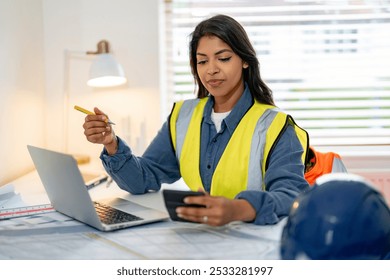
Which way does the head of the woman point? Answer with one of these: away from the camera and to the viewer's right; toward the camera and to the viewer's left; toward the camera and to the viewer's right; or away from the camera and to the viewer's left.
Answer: toward the camera and to the viewer's left

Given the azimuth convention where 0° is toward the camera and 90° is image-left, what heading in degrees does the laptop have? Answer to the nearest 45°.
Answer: approximately 225°

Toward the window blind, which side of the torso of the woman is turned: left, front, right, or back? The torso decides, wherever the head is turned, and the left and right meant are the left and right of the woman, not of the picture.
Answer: back

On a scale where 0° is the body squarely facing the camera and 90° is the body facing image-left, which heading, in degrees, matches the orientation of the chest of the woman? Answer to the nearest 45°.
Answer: approximately 45°

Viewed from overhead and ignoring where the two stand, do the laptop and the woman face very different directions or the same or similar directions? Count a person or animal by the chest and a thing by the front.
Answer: very different directions

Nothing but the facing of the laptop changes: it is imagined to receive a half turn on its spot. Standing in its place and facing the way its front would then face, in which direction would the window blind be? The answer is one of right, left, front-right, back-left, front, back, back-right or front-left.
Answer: back
